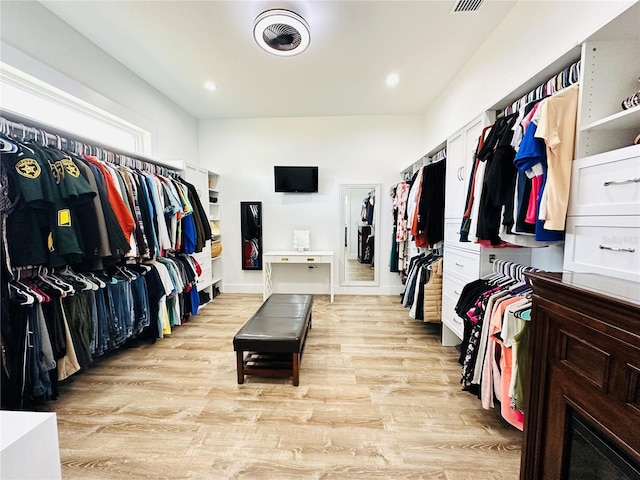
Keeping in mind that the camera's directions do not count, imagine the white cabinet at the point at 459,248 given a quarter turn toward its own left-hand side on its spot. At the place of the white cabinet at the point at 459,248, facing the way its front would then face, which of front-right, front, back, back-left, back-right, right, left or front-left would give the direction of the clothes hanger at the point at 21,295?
right

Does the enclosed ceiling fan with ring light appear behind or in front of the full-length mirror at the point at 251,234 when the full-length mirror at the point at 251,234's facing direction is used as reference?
in front

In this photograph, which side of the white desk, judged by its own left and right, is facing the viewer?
front

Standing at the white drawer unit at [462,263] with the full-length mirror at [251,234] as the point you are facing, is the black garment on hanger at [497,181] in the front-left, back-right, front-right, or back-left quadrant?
back-left

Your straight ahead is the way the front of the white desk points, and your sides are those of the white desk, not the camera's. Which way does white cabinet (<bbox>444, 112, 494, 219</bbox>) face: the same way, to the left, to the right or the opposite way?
to the right

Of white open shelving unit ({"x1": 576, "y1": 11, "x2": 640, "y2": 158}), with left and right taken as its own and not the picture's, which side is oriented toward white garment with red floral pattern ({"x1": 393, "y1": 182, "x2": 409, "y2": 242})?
right

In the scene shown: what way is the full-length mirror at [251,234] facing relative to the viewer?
toward the camera

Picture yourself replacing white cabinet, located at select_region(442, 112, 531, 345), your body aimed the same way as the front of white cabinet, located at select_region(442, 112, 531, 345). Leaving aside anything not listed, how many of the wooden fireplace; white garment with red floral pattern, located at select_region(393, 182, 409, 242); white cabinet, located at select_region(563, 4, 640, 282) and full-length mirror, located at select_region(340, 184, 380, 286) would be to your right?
2

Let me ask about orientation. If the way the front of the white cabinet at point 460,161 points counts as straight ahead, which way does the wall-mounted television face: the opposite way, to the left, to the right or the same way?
to the left

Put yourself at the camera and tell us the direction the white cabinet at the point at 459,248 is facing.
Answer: facing the viewer and to the left of the viewer

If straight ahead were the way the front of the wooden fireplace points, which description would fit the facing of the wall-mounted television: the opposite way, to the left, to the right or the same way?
to the left

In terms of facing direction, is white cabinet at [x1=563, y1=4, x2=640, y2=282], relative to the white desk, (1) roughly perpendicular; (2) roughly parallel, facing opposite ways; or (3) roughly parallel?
roughly perpendicular

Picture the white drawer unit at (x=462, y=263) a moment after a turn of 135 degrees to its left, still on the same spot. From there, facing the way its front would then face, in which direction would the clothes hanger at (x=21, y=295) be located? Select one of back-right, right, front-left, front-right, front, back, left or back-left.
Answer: back-right

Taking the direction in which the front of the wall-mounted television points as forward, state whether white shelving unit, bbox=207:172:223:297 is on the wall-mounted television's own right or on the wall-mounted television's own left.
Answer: on the wall-mounted television's own right

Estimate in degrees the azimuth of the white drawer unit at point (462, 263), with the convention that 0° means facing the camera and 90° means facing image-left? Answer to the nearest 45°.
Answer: approximately 45°

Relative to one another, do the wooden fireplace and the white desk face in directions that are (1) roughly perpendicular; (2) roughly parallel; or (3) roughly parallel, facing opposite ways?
roughly perpendicular

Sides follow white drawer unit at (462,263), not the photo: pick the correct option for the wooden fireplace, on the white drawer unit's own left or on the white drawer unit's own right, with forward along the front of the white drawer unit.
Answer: on the white drawer unit's own left

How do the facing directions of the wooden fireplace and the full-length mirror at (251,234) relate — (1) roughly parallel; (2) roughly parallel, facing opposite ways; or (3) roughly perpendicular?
roughly perpendicular
